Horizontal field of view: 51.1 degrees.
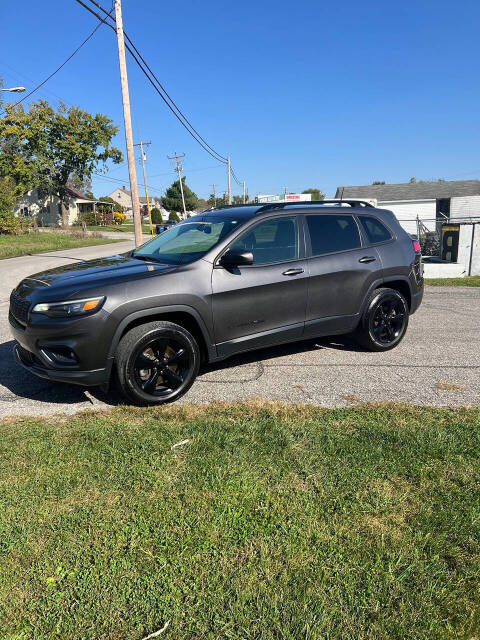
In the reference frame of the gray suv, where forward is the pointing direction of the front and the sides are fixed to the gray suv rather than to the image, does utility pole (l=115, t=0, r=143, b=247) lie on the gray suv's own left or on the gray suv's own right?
on the gray suv's own right

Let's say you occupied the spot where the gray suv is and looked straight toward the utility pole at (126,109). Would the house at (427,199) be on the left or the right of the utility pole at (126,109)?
right

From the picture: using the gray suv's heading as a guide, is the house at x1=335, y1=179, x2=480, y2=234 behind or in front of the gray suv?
behind

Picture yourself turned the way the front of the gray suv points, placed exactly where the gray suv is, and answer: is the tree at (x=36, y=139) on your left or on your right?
on your right

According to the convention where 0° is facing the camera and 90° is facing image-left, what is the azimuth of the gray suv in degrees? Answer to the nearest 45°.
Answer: approximately 45°
